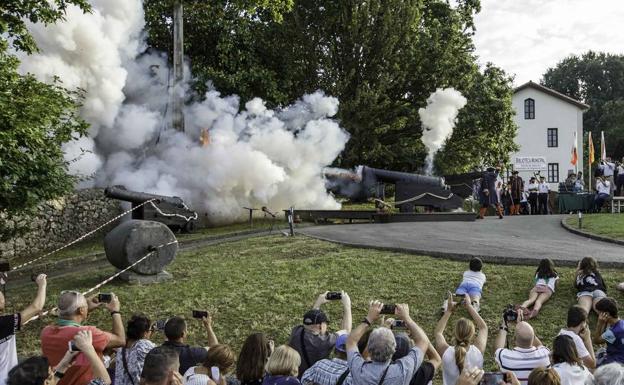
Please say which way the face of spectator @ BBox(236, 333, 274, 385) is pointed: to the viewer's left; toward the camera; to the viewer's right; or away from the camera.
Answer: away from the camera

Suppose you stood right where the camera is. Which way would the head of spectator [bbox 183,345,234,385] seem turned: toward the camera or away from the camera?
away from the camera

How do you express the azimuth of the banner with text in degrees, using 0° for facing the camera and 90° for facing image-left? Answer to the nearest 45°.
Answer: approximately 0°

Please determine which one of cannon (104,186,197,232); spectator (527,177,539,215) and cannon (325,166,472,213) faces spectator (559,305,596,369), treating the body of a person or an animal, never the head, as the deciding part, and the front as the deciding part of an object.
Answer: spectator (527,177,539,215)

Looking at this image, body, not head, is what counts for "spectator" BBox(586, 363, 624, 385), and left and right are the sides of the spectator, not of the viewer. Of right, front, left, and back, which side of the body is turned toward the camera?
back

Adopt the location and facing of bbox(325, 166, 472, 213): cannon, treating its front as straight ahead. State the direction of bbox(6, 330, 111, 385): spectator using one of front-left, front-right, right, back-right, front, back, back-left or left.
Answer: left

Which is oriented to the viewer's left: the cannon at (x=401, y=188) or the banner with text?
the cannon

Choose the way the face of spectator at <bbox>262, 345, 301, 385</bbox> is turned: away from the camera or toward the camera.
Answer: away from the camera

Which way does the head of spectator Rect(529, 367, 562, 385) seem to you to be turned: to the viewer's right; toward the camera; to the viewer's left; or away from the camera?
away from the camera

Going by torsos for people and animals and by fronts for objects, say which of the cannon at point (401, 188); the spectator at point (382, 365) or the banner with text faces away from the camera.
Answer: the spectator

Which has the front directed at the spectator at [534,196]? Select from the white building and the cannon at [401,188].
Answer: the white building

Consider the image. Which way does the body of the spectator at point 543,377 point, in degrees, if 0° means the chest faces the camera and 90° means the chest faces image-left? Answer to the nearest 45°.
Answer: approximately 180°

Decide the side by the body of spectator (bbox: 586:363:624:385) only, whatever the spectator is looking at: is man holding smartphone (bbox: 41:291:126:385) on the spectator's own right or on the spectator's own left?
on the spectator's own left

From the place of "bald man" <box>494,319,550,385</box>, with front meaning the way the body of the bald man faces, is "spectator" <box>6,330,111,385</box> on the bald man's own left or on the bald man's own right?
on the bald man's own left

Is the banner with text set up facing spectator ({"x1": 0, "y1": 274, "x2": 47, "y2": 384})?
yes

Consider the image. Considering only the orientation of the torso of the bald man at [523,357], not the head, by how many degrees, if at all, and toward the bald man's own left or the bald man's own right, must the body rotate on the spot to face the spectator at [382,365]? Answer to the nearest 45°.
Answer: approximately 135° to the bald man's own left

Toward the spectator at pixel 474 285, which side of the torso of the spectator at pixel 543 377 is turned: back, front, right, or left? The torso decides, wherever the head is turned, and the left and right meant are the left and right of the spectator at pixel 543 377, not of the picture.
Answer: front
